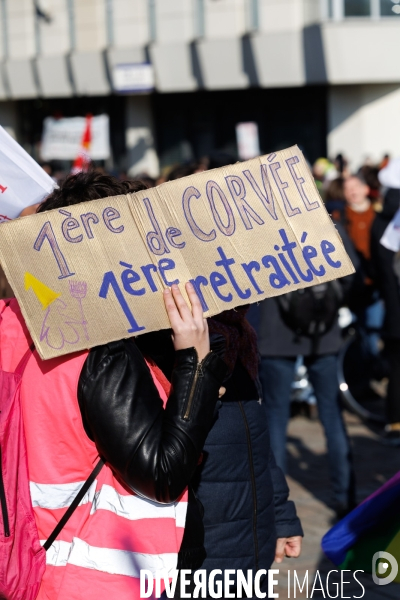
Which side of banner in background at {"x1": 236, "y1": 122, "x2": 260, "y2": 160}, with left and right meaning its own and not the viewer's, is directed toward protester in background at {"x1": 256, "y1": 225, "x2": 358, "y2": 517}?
front

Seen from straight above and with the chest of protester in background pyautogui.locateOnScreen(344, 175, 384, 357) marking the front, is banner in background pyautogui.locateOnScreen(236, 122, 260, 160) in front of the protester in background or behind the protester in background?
behind

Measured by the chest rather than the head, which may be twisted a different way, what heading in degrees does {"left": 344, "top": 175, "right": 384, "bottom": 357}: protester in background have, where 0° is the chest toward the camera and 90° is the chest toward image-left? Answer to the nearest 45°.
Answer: approximately 0°

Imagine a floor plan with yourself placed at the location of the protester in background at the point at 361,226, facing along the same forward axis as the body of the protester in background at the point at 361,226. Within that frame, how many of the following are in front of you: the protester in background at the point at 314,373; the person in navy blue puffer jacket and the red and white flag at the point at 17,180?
3

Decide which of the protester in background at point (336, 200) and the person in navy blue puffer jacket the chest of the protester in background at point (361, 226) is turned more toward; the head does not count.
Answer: the person in navy blue puffer jacket

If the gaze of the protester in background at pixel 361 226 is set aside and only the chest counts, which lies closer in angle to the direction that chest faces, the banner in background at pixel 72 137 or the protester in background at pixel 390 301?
the protester in background

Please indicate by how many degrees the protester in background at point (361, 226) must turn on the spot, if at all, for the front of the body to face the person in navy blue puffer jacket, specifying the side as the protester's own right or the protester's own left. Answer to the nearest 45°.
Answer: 0° — they already face them
